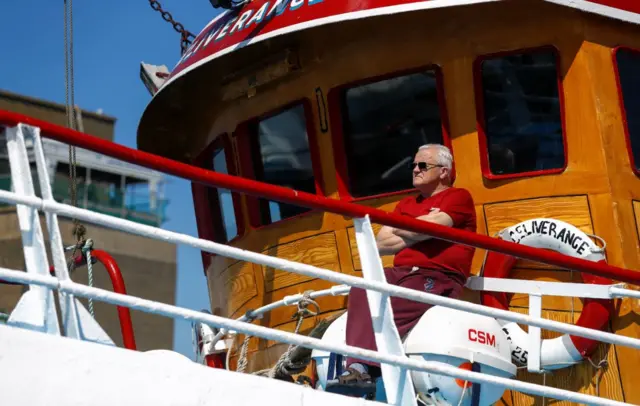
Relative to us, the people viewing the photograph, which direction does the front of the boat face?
facing the viewer and to the left of the viewer

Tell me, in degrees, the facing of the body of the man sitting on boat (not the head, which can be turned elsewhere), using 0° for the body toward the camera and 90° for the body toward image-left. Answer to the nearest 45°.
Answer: approximately 45°

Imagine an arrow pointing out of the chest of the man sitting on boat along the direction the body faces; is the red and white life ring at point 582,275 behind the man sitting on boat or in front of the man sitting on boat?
behind

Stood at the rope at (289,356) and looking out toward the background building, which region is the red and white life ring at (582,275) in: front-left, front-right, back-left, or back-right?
back-right

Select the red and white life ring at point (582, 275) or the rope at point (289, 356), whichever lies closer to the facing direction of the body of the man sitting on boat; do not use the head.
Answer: the rope
